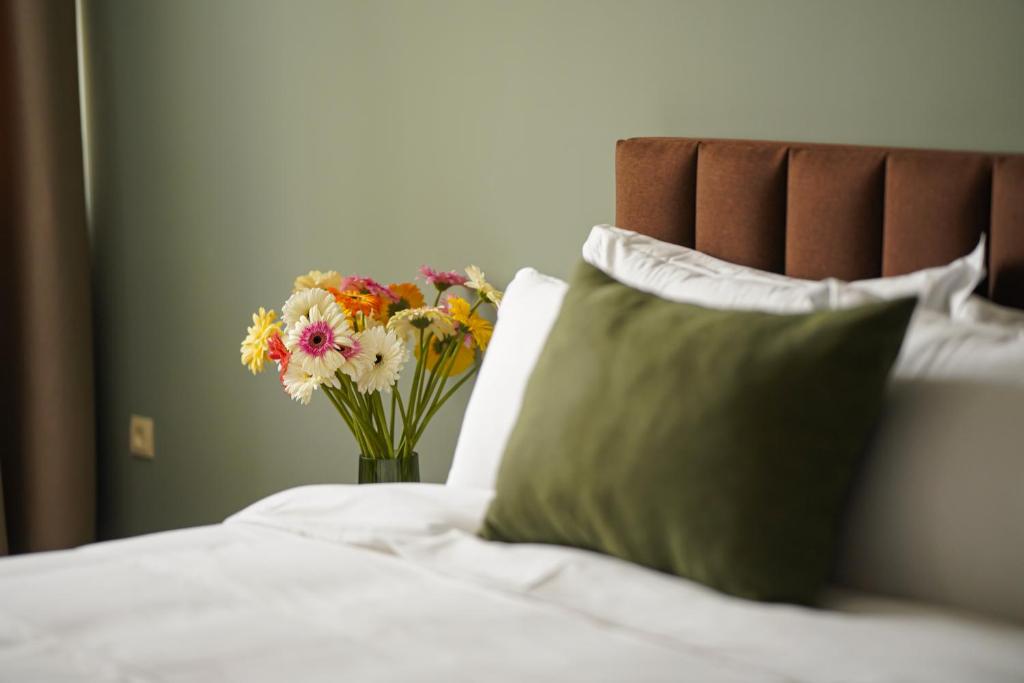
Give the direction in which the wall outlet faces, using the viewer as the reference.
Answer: facing the viewer

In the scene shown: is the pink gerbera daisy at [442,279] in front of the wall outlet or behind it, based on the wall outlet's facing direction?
in front

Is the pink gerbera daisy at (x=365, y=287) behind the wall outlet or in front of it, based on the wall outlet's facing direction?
in front

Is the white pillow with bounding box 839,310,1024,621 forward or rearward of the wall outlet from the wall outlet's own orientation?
forward
